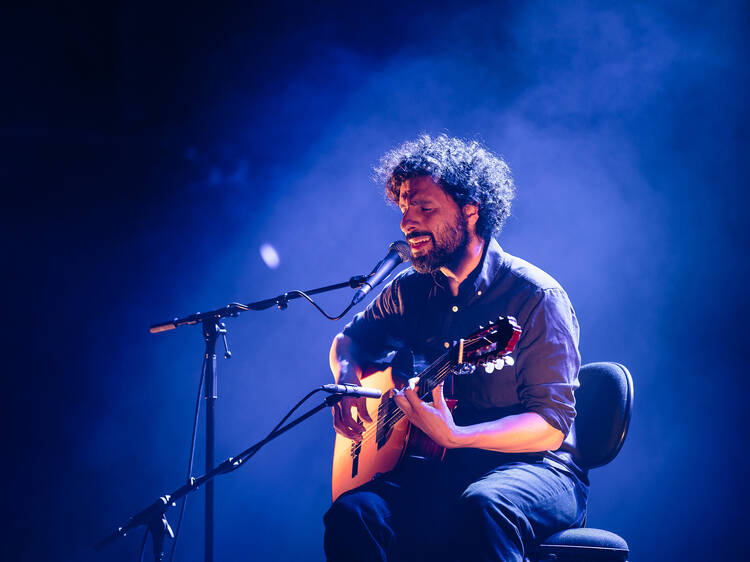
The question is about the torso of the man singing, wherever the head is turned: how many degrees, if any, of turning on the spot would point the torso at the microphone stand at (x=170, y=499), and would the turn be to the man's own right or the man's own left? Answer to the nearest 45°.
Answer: approximately 45° to the man's own right

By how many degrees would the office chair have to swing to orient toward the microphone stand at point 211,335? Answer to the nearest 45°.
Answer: approximately 45° to its right

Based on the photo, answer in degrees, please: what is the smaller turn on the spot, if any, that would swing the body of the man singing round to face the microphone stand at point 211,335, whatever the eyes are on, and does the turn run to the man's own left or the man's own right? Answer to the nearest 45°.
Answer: approximately 45° to the man's own right

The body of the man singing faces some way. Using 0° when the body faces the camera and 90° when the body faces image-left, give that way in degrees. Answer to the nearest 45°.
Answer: approximately 45°

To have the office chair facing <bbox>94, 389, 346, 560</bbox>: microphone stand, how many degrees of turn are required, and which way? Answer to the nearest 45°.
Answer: approximately 45° to its right

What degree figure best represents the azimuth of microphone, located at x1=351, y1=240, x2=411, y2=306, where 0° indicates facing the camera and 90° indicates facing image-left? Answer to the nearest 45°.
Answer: approximately 270°

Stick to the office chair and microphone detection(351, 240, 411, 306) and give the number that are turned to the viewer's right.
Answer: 1
